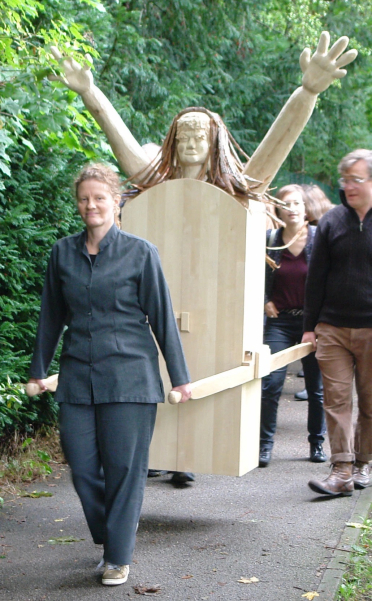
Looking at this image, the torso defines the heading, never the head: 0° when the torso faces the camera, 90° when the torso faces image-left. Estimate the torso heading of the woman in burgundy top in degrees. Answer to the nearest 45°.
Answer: approximately 0°

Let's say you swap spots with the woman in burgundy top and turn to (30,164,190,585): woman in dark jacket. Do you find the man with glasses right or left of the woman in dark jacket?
left

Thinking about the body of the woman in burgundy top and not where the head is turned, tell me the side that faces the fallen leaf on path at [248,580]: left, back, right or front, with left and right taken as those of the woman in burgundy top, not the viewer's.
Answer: front

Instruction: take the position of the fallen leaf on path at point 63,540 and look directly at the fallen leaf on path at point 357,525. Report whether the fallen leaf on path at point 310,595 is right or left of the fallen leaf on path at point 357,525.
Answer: right

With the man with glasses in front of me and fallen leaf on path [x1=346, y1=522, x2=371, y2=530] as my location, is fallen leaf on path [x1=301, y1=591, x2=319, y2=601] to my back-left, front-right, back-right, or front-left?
back-left

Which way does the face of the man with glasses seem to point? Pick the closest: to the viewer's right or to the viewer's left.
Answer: to the viewer's left

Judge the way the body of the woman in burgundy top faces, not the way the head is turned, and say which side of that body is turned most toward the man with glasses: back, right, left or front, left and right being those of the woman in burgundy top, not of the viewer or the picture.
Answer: front

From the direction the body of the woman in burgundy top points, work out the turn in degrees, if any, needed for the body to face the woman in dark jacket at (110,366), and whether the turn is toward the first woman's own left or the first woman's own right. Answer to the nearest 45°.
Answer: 0° — they already face them

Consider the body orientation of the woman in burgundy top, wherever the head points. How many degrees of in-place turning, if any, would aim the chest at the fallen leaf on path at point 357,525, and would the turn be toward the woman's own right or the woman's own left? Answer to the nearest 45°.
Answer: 0° — they already face it
